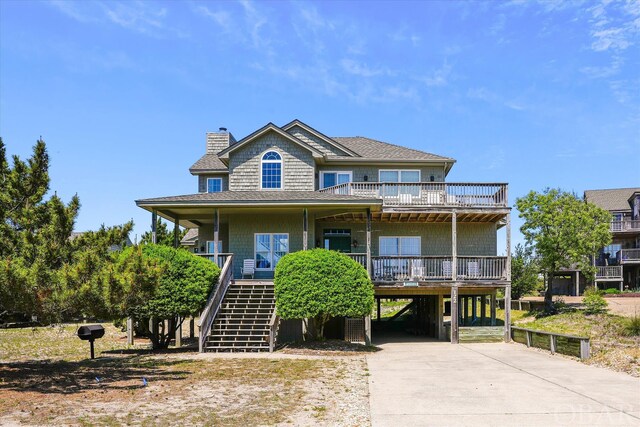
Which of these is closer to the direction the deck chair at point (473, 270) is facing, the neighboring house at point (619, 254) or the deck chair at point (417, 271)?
the deck chair

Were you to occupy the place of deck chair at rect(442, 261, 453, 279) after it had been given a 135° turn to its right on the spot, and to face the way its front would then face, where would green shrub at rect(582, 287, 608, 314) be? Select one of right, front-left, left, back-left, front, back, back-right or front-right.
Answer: right

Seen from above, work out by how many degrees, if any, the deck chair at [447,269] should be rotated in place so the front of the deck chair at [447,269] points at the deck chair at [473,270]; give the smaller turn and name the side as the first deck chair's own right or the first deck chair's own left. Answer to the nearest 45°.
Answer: approximately 90° to the first deck chair's own left

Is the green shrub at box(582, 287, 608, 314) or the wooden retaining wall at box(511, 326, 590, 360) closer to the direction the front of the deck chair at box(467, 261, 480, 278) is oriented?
the wooden retaining wall

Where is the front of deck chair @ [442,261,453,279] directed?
toward the camera

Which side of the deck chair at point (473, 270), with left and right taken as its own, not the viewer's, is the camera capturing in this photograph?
front

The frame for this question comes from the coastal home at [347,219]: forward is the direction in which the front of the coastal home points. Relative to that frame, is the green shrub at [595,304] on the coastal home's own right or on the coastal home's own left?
on the coastal home's own left

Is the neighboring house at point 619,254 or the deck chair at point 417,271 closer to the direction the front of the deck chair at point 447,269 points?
the deck chair

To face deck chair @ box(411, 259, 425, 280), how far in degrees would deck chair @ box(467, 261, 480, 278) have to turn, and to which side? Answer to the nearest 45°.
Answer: approximately 90° to its right

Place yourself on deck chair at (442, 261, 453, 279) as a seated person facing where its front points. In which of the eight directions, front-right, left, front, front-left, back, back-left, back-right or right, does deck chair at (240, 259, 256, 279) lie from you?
right

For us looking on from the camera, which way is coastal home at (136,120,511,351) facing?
facing the viewer

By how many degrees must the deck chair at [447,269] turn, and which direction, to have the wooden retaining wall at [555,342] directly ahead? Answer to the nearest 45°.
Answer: approximately 45° to its left
